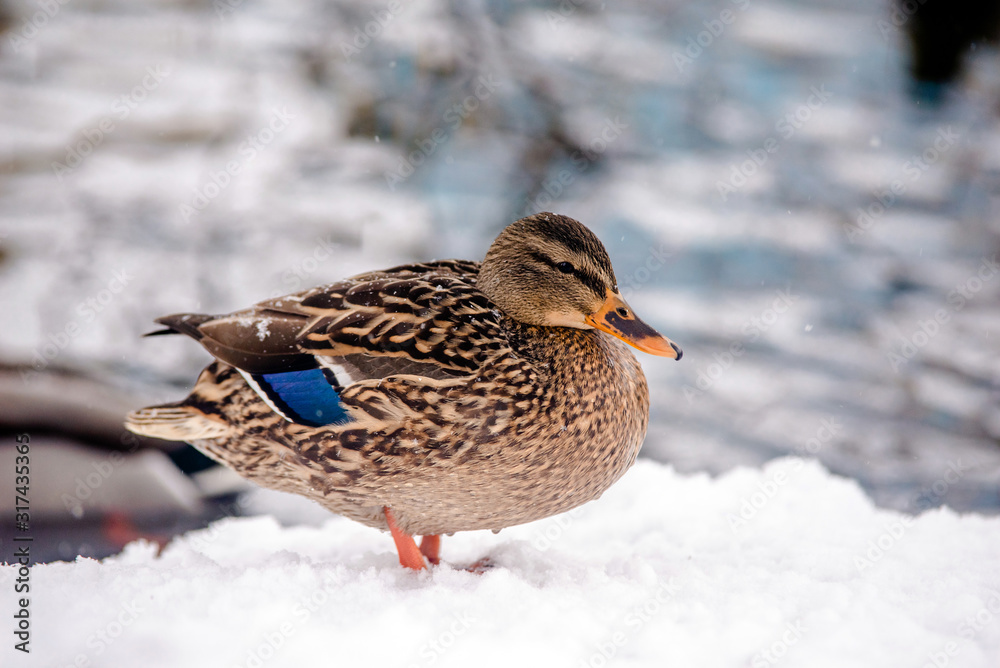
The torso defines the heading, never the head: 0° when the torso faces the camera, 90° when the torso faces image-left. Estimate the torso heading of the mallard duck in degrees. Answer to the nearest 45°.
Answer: approximately 270°
